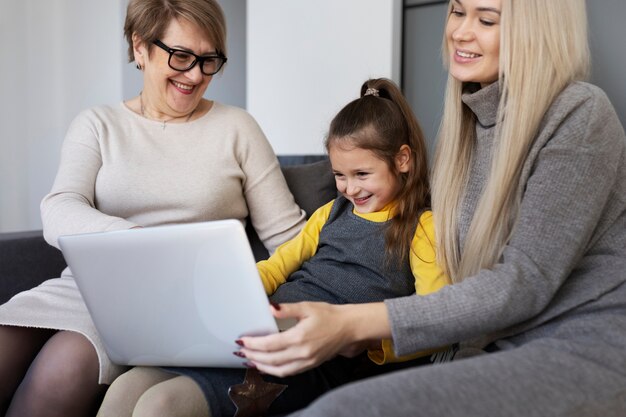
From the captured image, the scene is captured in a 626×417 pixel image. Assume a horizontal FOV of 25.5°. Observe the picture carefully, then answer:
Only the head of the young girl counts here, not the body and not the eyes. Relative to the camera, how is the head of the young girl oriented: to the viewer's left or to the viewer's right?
to the viewer's left

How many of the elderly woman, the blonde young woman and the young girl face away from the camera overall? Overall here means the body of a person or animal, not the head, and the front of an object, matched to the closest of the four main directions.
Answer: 0

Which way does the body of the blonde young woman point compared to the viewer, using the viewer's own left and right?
facing the viewer and to the left of the viewer

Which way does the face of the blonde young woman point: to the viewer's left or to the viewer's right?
to the viewer's left

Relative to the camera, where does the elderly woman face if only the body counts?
toward the camera

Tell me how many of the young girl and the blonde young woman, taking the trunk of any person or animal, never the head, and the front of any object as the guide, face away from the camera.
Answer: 0

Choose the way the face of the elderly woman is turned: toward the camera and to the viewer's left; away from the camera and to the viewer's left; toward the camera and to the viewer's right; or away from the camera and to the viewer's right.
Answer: toward the camera and to the viewer's right
